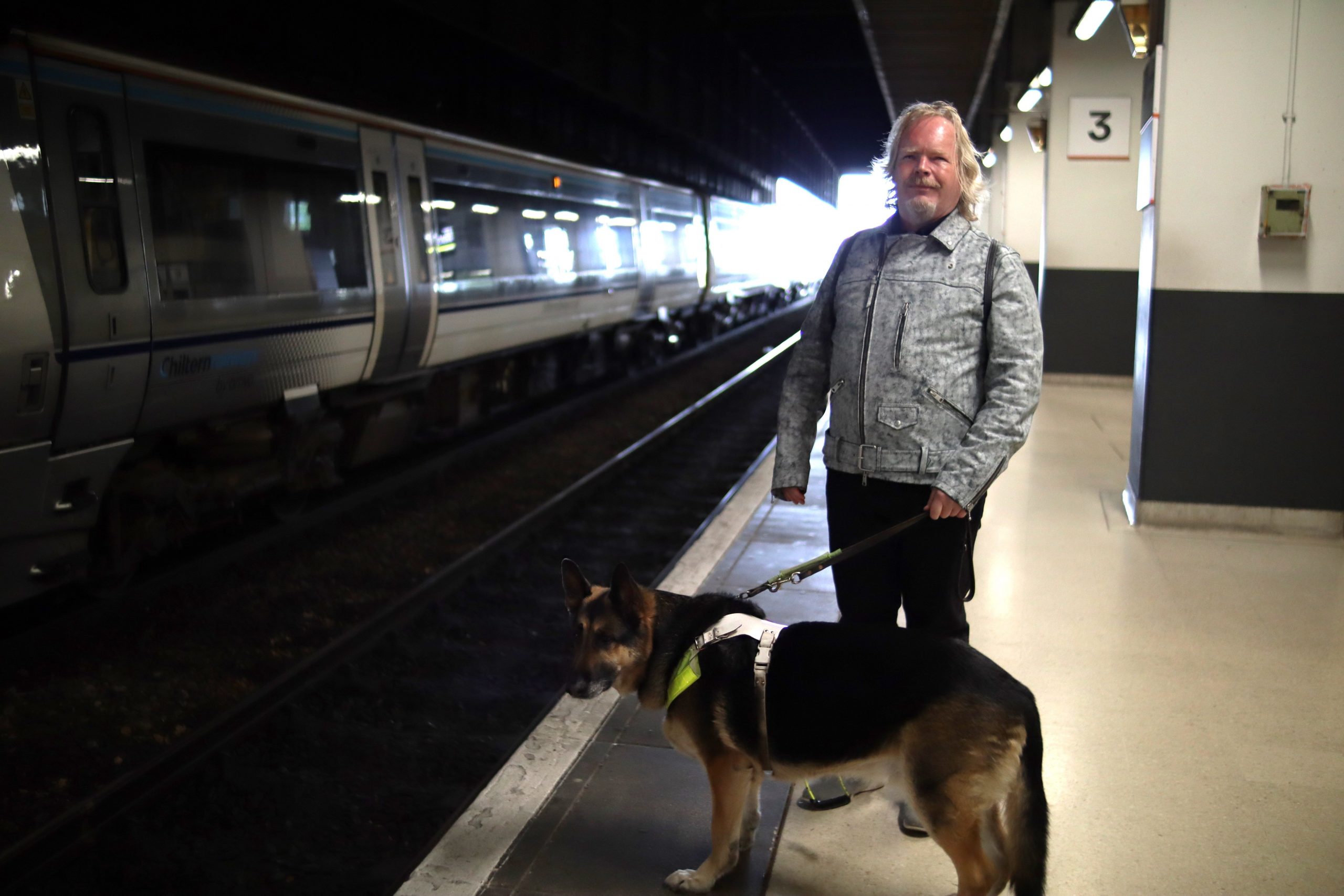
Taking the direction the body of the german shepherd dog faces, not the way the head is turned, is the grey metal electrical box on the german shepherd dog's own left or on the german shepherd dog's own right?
on the german shepherd dog's own right

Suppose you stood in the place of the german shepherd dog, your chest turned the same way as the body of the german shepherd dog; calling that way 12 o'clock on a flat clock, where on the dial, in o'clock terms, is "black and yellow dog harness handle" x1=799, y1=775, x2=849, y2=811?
The black and yellow dog harness handle is roughly at 3 o'clock from the german shepherd dog.

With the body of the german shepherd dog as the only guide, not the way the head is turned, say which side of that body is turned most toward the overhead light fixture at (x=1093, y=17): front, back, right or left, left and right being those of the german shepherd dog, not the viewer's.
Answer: right

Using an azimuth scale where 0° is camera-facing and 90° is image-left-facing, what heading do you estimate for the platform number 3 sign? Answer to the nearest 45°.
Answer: approximately 0°

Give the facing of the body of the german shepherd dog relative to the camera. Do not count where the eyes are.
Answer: to the viewer's left

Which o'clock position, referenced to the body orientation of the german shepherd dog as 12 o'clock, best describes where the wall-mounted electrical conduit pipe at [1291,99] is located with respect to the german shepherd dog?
The wall-mounted electrical conduit pipe is roughly at 4 o'clock from the german shepherd dog.
